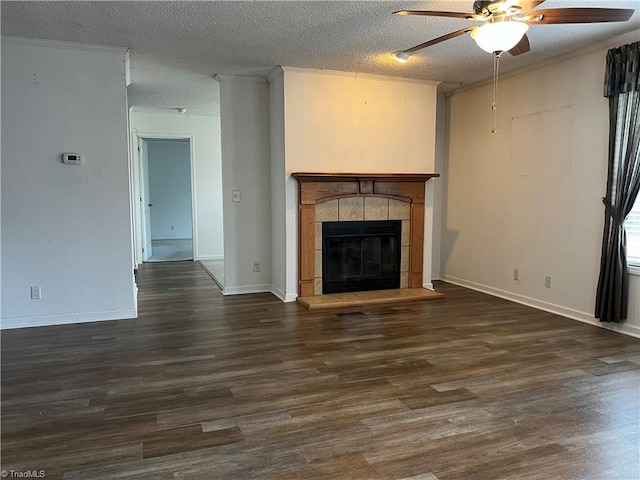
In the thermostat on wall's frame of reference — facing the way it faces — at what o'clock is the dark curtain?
The dark curtain is roughly at 10 o'clock from the thermostat on wall.

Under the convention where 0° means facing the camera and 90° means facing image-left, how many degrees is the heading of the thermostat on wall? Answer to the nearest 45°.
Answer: approximately 0°

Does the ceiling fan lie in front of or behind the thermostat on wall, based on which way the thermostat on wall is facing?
in front

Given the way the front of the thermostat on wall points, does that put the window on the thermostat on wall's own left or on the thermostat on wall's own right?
on the thermostat on wall's own left
